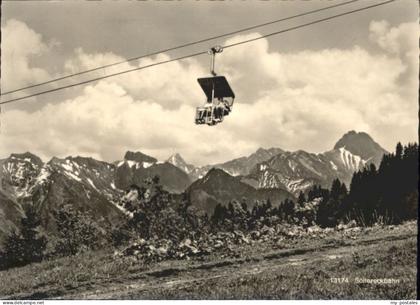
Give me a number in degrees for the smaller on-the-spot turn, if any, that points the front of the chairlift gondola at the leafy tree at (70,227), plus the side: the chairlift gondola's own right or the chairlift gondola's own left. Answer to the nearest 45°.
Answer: approximately 90° to the chairlift gondola's own right

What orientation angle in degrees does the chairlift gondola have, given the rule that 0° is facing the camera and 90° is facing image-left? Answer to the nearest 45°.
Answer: approximately 45°

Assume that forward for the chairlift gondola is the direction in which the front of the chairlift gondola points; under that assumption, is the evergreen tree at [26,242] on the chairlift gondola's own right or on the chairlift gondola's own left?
on the chairlift gondola's own right
